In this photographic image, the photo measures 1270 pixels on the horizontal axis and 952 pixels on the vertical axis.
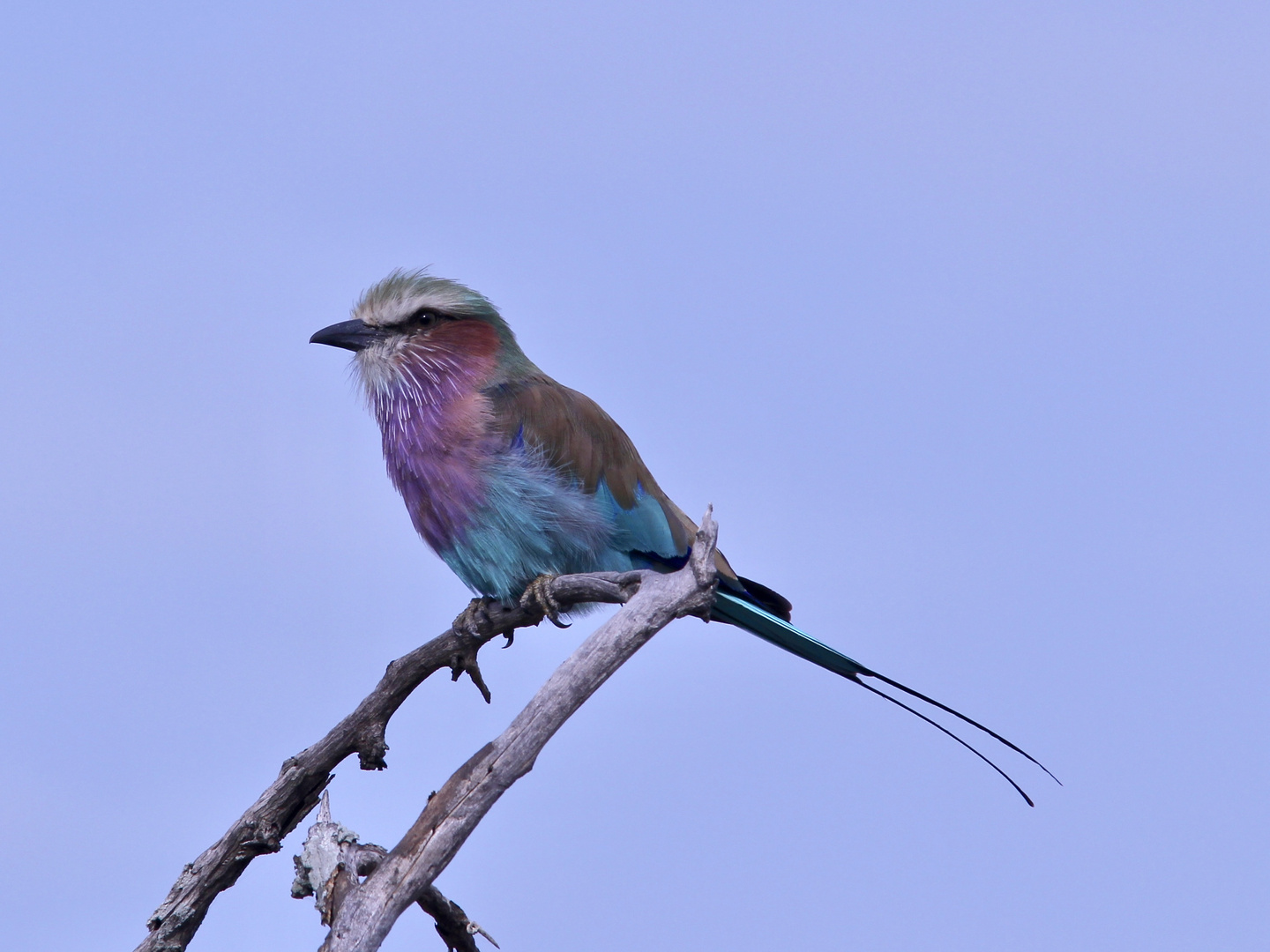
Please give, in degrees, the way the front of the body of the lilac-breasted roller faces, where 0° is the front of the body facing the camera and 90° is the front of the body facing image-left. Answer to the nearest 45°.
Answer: approximately 90°
